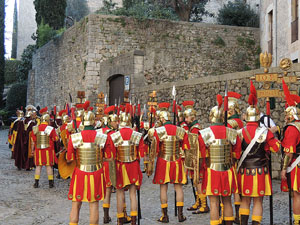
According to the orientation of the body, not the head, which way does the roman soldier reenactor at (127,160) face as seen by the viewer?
away from the camera

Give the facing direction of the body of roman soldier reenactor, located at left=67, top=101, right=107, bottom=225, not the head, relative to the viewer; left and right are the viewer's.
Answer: facing away from the viewer

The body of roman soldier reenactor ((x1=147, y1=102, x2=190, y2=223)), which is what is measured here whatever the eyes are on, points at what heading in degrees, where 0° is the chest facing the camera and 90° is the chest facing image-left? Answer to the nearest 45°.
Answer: approximately 180°

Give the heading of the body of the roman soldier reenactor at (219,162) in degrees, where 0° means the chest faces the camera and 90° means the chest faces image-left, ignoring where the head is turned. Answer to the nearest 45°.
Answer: approximately 180°

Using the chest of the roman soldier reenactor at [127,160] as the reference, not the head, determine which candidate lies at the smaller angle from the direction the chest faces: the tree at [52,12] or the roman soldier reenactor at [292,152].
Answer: the tree

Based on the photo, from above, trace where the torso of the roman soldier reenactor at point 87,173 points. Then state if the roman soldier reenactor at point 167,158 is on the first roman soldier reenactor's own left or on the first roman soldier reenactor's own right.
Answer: on the first roman soldier reenactor's own right

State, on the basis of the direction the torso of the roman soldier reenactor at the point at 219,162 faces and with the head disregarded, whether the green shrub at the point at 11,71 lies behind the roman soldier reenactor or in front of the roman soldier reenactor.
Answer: in front

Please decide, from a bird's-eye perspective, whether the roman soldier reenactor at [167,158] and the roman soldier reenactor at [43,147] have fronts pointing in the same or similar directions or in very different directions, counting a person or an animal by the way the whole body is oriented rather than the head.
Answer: same or similar directions

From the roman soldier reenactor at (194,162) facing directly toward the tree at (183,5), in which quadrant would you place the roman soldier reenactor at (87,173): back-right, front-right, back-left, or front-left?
back-left

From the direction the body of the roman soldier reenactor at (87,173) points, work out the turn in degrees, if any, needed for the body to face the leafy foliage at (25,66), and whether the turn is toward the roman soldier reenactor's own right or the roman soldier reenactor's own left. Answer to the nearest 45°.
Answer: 0° — they already face it

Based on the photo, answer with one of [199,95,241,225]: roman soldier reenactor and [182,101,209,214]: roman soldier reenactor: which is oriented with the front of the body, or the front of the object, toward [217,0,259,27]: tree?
[199,95,241,225]: roman soldier reenactor

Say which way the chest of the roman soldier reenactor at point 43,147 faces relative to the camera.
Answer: away from the camera
